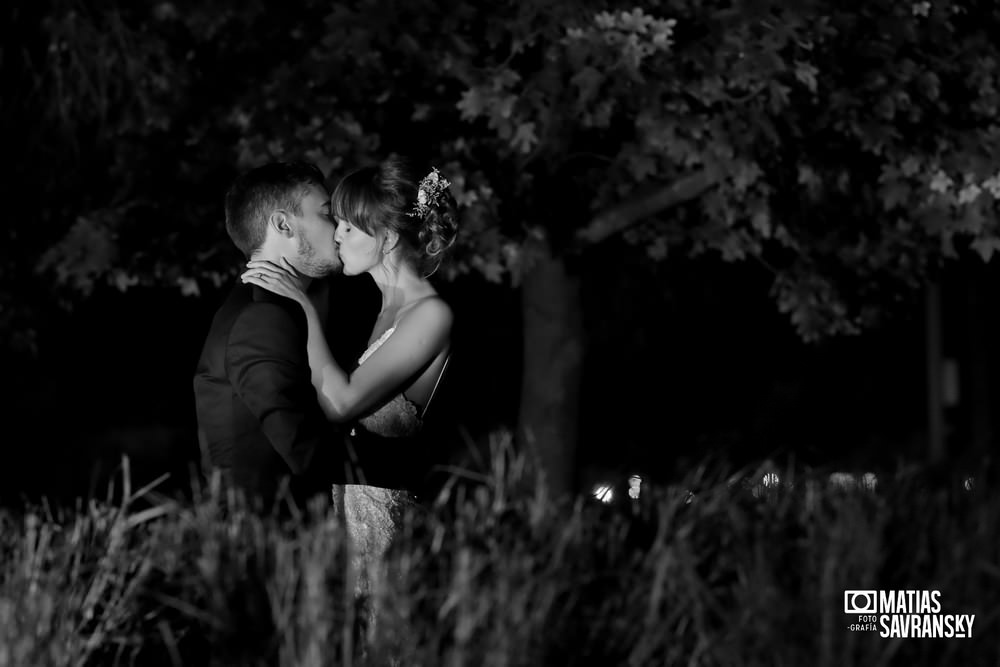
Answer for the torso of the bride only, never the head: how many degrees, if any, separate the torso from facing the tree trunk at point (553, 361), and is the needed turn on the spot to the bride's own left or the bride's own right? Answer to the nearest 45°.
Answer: approximately 90° to the bride's own right

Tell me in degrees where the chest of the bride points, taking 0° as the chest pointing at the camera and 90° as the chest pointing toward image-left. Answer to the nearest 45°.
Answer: approximately 90°

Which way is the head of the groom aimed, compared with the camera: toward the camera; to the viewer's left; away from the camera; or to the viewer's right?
to the viewer's right

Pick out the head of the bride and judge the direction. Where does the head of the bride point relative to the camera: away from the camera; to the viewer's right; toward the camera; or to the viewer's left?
to the viewer's left
